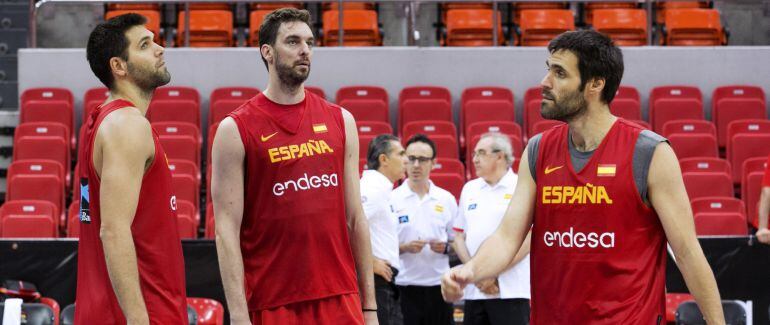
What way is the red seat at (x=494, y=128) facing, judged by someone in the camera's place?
facing the viewer

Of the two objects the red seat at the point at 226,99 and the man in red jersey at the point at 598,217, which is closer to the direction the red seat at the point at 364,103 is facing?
the man in red jersey

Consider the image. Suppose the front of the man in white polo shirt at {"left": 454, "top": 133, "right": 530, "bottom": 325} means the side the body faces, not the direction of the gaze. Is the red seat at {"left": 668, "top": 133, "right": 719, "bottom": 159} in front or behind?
behind

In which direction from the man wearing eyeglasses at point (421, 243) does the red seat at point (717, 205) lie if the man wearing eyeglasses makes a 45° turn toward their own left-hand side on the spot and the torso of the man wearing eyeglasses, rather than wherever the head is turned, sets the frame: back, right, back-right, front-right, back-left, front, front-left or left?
left

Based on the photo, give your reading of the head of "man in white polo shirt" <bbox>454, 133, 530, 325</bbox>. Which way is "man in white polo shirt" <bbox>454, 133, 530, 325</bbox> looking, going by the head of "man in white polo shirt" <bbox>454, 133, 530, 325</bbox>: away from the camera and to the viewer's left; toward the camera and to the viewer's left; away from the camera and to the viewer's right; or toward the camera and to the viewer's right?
toward the camera and to the viewer's left

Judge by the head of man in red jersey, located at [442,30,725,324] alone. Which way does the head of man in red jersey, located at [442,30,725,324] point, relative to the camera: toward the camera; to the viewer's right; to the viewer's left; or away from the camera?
to the viewer's left

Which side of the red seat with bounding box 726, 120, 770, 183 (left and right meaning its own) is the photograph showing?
front

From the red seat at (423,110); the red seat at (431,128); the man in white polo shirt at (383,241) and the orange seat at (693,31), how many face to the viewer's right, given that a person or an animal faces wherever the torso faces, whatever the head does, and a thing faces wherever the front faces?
1

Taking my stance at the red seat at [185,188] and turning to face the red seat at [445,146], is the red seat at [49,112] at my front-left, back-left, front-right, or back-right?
back-left

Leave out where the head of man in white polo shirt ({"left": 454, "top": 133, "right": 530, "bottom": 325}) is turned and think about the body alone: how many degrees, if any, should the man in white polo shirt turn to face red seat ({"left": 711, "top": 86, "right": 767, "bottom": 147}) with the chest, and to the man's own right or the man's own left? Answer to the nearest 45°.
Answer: approximately 180°

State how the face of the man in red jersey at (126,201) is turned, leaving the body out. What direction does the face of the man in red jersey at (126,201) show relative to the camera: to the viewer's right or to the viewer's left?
to the viewer's right

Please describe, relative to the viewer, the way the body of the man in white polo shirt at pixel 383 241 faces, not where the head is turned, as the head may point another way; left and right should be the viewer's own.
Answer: facing to the right of the viewer

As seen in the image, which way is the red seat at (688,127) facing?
toward the camera

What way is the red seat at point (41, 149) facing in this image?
toward the camera

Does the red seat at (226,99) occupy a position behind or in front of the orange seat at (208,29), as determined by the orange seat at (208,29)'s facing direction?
in front

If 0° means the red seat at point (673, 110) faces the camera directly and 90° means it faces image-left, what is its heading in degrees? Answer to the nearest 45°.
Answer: approximately 0°
